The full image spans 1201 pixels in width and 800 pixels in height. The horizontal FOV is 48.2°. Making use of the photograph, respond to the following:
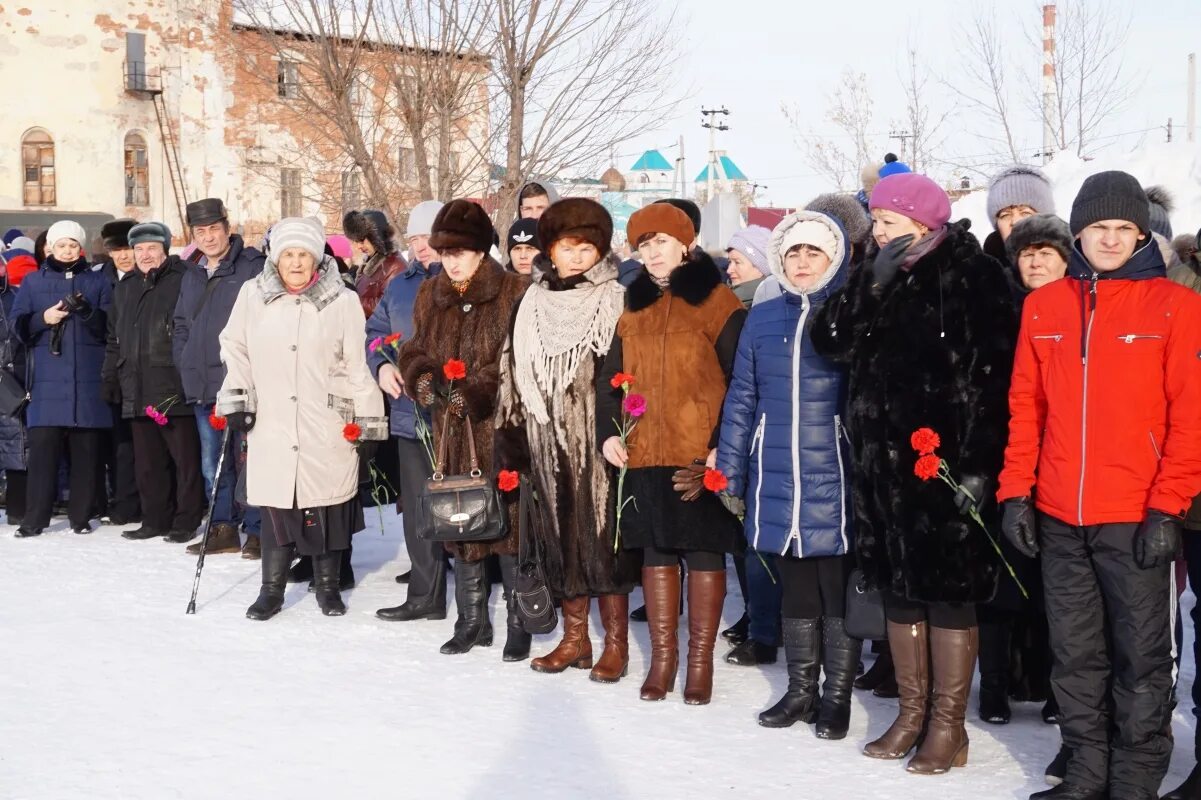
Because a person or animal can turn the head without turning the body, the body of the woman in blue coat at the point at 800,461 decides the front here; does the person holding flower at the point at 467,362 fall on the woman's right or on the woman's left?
on the woman's right

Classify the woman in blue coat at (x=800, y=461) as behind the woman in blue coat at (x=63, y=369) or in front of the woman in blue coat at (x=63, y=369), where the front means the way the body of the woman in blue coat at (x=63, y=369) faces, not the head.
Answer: in front

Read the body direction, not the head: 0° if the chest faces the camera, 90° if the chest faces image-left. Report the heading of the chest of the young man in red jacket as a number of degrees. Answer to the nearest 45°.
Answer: approximately 0°

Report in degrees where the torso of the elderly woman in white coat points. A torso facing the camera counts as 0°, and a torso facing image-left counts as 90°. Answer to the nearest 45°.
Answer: approximately 0°

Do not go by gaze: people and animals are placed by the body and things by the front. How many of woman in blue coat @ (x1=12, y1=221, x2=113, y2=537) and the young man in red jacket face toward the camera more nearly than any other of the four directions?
2

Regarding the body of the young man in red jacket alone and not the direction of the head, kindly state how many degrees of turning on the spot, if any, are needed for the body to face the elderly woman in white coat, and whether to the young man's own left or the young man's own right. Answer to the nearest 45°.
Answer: approximately 90° to the young man's own right

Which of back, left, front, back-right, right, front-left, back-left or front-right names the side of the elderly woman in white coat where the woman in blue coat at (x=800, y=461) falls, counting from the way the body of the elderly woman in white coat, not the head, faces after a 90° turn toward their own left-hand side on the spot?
front-right

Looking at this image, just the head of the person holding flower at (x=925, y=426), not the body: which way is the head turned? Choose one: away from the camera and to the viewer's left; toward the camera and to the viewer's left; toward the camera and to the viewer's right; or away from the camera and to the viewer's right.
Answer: toward the camera and to the viewer's left

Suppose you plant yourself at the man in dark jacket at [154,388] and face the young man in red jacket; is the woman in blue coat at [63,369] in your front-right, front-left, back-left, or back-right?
back-right

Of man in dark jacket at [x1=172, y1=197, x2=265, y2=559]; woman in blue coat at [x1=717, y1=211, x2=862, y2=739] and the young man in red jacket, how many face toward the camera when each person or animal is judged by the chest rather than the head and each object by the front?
3

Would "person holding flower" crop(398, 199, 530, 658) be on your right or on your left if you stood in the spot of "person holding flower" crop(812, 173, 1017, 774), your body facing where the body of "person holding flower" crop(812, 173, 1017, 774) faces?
on your right
